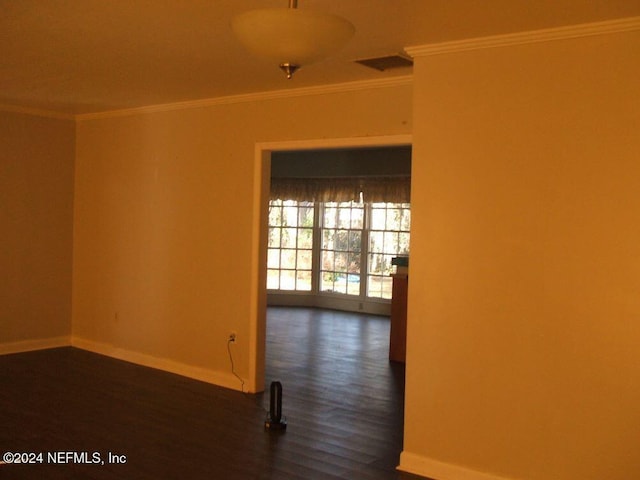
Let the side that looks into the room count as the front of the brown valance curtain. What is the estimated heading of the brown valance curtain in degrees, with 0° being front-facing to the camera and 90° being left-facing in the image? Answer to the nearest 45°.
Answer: approximately 0°

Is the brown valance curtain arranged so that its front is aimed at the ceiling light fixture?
yes

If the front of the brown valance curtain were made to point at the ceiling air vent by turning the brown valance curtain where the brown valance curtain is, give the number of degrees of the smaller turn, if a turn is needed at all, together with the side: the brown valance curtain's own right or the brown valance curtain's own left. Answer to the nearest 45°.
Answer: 0° — it already faces it
